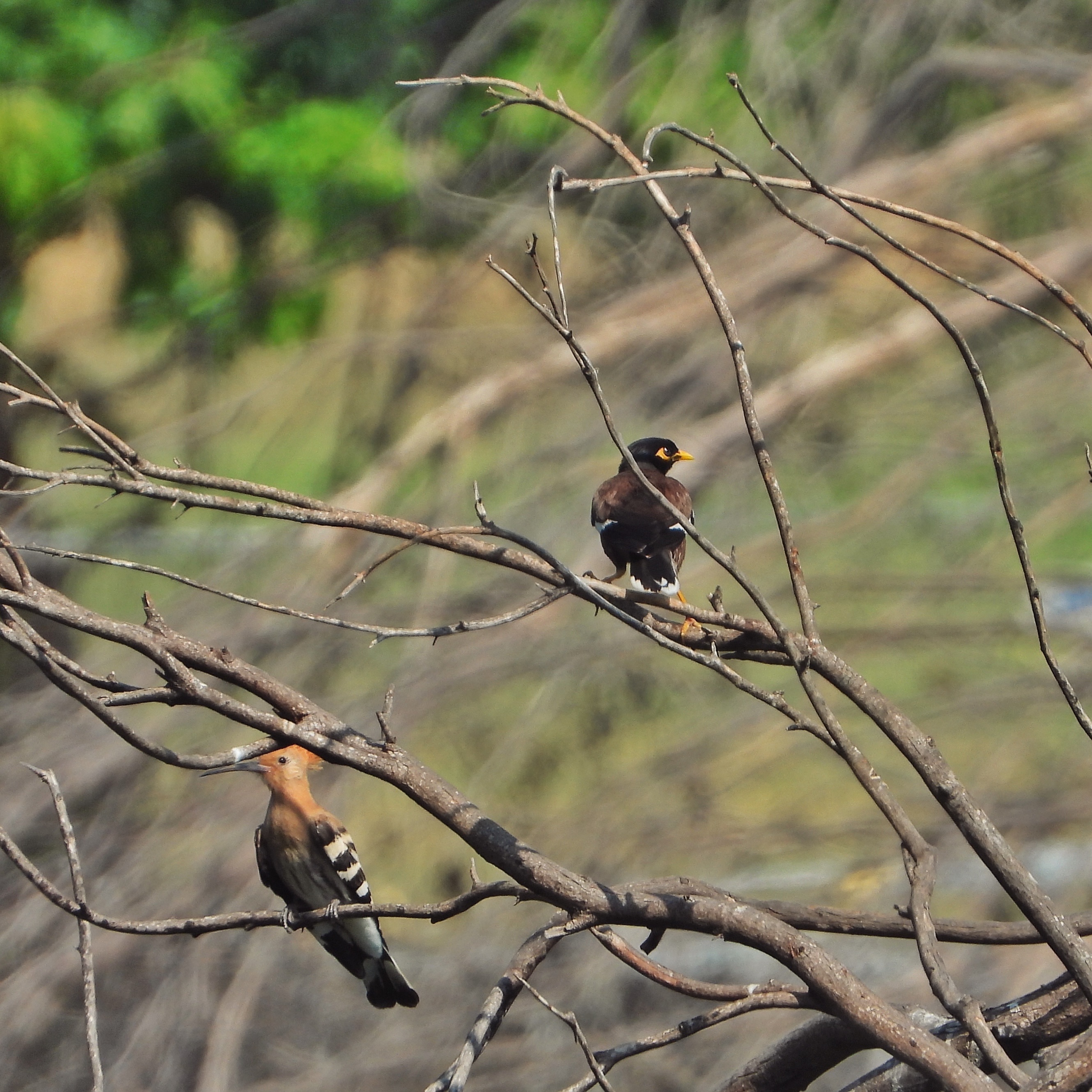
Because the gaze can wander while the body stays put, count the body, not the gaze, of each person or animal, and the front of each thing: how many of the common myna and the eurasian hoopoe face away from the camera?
1

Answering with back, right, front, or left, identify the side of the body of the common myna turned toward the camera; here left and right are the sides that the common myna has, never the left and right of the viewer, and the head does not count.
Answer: back

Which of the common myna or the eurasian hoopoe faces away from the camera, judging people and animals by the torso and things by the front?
the common myna
